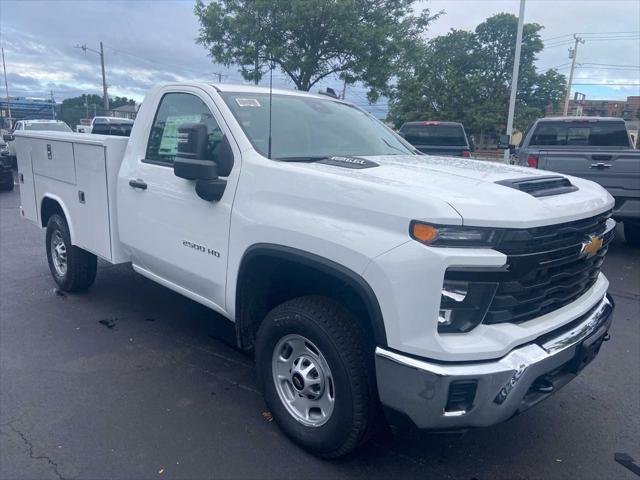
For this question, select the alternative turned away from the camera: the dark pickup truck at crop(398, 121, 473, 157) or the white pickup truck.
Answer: the dark pickup truck

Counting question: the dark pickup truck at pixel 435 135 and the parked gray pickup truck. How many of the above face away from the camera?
2

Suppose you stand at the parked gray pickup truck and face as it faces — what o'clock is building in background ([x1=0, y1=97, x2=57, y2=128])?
The building in background is roughly at 10 o'clock from the parked gray pickup truck.

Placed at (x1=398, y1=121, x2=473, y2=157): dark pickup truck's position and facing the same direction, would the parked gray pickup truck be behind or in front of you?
behind

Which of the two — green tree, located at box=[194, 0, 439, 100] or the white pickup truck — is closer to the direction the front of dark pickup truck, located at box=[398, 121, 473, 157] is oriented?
the green tree

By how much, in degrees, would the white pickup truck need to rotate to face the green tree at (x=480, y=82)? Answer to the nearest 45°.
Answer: approximately 135° to its left

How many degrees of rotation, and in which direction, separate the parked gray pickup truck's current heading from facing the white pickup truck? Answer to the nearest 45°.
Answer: approximately 180°

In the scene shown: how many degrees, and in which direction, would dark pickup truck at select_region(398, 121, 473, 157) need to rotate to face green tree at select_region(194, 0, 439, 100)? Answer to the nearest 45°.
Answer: approximately 45° to its left

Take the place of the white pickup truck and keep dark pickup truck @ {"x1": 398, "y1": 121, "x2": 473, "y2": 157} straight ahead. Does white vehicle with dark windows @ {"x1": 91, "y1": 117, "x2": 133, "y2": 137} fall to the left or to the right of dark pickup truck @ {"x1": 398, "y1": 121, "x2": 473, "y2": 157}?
left

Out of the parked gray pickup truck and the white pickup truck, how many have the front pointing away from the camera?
1

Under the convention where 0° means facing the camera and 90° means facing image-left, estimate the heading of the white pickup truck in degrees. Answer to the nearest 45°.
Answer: approximately 315°

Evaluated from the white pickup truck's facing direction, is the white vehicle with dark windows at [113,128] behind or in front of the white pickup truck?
behind

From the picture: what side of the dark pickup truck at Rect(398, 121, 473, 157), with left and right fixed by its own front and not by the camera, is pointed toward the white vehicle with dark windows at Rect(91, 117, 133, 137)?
left

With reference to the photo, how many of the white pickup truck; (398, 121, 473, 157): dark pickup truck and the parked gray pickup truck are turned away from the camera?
2

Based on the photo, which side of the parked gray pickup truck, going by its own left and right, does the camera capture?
back

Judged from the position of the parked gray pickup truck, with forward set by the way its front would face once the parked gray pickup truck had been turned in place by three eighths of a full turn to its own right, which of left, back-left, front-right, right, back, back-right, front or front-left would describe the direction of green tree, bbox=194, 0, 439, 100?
back

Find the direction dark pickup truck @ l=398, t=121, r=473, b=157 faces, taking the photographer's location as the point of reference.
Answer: facing away from the viewer

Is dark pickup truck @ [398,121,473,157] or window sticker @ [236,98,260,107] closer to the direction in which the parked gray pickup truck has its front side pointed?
the dark pickup truck

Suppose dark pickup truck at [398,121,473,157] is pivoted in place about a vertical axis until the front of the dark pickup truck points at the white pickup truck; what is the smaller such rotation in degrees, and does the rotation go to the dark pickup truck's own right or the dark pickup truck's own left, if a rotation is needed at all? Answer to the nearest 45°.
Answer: approximately 180°

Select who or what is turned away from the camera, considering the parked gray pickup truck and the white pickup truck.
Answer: the parked gray pickup truck

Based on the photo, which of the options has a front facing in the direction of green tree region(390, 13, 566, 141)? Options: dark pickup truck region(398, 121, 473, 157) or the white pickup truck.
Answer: the dark pickup truck
